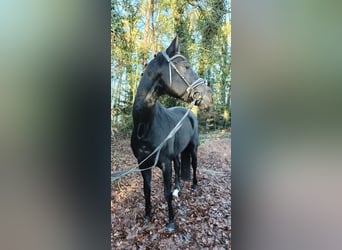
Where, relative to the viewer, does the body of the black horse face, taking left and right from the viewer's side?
facing the viewer and to the left of the viewer
